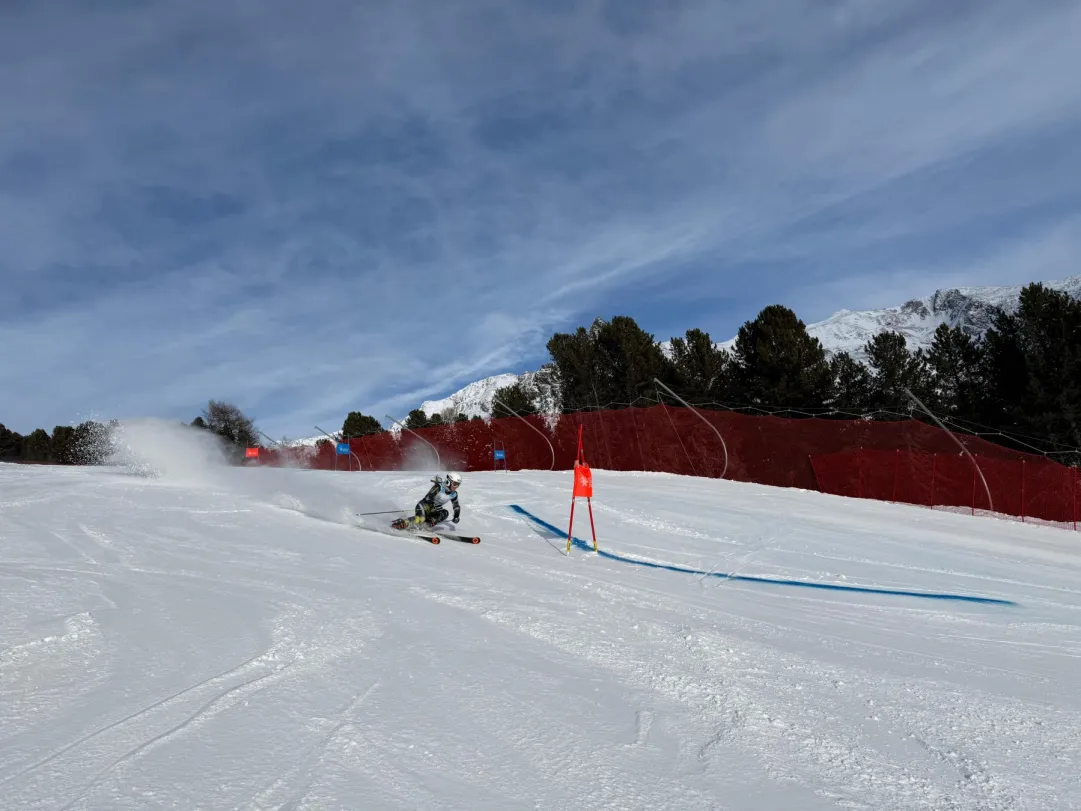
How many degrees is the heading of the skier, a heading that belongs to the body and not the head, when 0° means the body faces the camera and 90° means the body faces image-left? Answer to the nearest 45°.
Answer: approximately 315°

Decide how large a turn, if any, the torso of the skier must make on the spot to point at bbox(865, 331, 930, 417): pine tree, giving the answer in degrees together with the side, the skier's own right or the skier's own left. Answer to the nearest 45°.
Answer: approximately 90° to the skier's own left

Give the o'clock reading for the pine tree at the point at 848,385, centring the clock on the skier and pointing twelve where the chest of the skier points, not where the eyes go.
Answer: The pine tree is roughly at 9 o'clock from the skier.

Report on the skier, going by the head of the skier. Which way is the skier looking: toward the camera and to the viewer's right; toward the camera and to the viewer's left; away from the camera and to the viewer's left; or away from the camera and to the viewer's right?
toward the camera and to the viewer's right

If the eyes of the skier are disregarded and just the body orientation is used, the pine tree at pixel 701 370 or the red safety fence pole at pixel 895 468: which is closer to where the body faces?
the red safety fence pole

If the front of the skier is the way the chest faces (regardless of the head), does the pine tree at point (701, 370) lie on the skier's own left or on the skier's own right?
on the skier's own left

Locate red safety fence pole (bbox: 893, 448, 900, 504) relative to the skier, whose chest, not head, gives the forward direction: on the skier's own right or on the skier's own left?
on the skier's own left

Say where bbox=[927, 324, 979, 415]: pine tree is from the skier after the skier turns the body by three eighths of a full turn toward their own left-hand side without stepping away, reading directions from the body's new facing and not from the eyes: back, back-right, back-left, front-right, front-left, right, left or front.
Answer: front-right

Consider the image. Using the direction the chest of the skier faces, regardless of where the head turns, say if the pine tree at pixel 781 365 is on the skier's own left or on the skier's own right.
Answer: on the skier's own left

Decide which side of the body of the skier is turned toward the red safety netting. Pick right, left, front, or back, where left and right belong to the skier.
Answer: left
